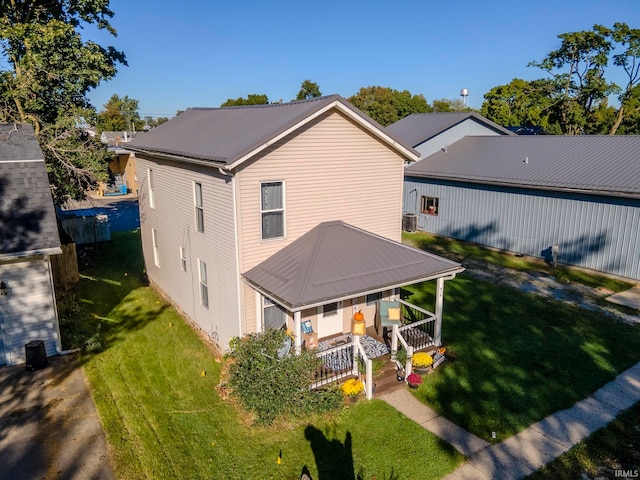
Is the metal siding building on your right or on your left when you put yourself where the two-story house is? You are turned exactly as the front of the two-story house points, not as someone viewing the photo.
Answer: on your left

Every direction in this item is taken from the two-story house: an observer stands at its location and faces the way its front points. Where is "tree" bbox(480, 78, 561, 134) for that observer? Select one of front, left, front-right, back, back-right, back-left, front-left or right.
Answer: left

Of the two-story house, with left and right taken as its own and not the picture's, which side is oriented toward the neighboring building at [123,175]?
back

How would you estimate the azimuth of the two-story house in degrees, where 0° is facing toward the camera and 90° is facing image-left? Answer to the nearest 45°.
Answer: approximately 315°

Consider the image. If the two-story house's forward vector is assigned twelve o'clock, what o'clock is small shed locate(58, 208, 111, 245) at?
The small shed is roughly at 6 o'clock from the two-story house.

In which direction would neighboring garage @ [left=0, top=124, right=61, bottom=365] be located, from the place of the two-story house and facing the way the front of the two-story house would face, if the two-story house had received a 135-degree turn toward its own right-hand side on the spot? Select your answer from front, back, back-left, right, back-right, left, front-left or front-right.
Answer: front

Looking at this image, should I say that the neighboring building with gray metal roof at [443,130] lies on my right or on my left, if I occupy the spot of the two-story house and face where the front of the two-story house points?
on my left

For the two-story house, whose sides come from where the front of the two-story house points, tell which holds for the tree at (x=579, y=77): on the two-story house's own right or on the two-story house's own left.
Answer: on the two-story house's own left

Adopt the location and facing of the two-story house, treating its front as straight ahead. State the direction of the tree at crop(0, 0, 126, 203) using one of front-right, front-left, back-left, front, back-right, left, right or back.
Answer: back
